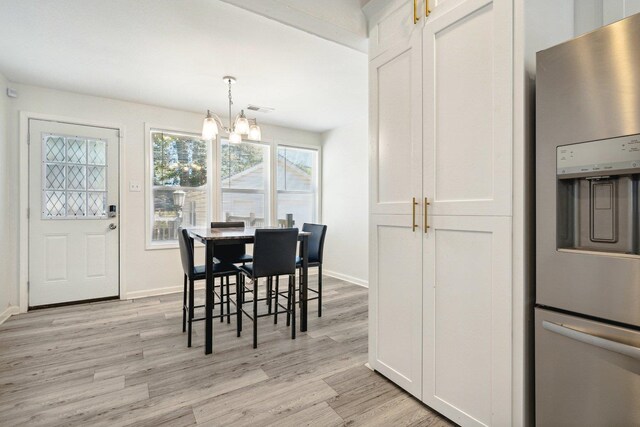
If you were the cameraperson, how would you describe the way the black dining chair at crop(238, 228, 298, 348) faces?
facing away from the viewer and to the left of the viewer

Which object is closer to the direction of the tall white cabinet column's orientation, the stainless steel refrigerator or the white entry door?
the white entry door

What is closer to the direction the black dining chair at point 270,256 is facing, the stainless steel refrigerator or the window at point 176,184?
the window

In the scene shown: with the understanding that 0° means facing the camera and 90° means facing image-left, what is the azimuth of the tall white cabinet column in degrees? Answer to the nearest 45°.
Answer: approximately 45°

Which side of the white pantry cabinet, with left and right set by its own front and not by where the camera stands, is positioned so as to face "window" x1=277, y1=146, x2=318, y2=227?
right

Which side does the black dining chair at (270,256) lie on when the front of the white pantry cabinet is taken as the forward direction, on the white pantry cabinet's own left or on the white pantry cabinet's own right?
on the white pantry cabinet's own right

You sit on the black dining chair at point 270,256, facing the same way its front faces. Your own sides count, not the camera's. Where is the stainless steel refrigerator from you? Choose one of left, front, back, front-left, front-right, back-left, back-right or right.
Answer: back

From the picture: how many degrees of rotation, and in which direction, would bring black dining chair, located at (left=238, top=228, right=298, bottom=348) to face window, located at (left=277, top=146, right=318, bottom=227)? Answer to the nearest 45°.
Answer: approximately 45° to its right
